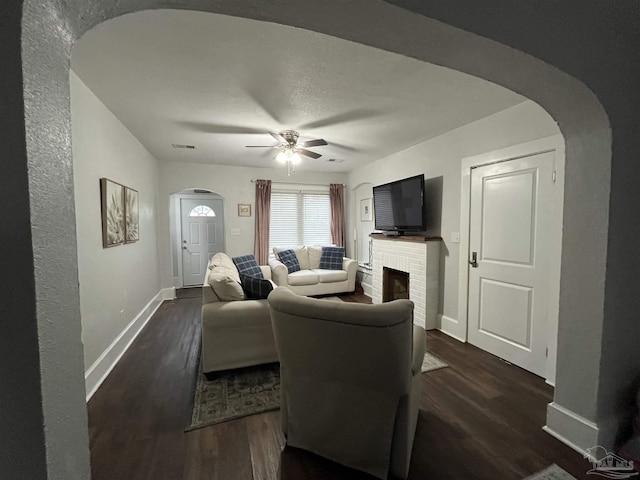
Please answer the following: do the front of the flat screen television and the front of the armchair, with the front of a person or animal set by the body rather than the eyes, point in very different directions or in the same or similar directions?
very different directions

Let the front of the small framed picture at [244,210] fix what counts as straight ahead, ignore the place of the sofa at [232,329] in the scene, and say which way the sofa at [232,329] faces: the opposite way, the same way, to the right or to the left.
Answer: to the left

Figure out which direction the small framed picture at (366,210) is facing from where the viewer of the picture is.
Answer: facing the viewer and to the left of the viewer

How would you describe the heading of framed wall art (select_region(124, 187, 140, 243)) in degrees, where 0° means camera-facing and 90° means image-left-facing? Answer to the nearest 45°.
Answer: approximately 315°

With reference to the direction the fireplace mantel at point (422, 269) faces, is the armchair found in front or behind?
in front

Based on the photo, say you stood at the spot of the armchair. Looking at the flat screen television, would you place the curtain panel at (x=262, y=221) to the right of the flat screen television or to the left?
left

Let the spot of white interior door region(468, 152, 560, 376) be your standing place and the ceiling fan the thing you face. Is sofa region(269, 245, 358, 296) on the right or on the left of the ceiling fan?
right

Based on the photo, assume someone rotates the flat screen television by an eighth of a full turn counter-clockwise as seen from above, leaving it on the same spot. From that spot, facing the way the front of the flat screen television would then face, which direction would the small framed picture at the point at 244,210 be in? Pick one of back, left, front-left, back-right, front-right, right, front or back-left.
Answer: right

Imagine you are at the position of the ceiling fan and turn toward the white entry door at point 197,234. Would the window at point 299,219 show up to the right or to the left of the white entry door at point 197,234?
right

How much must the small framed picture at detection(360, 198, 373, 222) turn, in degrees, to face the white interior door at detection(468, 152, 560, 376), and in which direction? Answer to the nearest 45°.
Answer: approximately 90° to its left

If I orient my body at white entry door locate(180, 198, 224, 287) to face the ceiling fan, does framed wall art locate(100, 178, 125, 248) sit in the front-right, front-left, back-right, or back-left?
front-right

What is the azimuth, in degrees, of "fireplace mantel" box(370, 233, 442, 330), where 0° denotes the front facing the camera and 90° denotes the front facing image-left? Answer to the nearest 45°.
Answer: approximately 45°

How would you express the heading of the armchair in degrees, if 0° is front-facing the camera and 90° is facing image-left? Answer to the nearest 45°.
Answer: approximately 225°

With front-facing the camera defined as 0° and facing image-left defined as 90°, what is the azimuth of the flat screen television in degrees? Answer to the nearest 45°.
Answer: approximately 45°

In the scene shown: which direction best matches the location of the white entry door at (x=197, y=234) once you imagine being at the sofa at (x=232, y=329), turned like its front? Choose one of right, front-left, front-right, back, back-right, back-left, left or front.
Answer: left

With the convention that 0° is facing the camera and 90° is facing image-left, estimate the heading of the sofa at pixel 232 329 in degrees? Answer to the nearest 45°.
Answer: approximately 270°

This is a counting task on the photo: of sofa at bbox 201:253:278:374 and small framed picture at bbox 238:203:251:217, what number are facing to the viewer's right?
1

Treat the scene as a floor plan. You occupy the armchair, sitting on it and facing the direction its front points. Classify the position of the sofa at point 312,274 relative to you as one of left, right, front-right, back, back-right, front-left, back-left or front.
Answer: front-left
